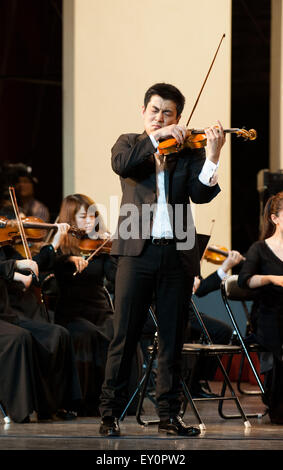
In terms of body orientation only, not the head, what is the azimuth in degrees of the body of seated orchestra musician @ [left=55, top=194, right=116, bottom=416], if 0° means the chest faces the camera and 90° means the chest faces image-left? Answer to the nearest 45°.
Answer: approximately 315°

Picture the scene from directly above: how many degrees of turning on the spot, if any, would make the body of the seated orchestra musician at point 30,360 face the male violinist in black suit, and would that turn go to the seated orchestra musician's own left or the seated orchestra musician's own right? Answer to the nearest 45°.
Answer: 0° — they already face them

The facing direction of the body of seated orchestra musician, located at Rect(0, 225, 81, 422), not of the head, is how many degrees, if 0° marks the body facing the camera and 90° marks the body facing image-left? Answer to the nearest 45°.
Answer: approximately 315°

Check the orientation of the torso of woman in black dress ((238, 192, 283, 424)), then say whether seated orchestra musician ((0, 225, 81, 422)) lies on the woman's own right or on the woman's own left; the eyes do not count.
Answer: on the woman's own right

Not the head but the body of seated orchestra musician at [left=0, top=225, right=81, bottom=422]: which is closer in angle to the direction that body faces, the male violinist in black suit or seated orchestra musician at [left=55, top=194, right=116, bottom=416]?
the male violinist in black suit

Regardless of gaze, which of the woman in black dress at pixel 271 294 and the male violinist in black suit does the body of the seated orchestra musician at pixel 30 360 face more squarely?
the male violinist in black suit
